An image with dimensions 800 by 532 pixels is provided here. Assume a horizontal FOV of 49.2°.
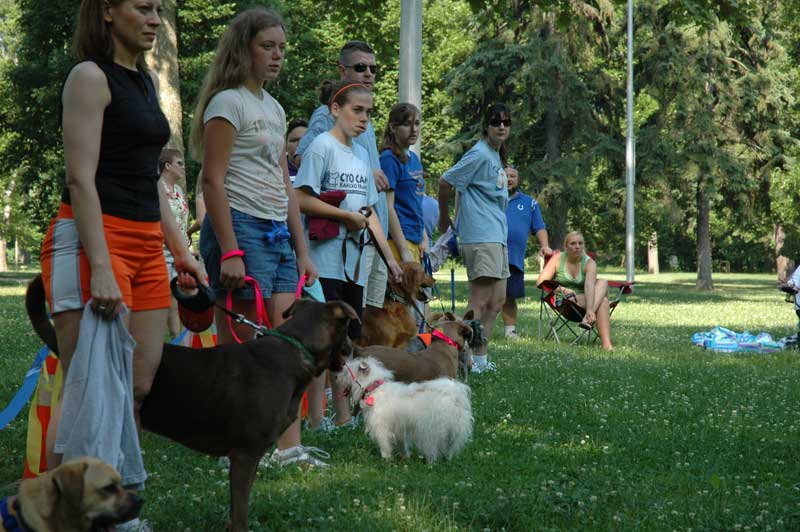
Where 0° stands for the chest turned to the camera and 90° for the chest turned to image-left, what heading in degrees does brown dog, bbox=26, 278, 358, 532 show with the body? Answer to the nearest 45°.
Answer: approximately 270°

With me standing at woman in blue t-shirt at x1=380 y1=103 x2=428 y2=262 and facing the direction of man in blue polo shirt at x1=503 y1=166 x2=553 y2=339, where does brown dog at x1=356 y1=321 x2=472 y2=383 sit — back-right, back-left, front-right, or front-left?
back-right

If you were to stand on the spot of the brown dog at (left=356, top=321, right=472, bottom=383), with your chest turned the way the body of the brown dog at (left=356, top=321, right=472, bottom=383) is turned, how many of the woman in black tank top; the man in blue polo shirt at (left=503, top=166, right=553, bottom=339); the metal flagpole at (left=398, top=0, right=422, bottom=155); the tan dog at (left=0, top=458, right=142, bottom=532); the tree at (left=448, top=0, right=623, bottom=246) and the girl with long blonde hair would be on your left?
3

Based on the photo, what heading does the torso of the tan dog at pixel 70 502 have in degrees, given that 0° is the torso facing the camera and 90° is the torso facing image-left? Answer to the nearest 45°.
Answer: approximately 270°

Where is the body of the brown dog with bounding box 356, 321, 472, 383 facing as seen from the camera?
to the viewer's right

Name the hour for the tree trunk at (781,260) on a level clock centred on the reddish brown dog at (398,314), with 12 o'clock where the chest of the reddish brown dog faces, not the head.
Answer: The tree trunk is roughly at 10 o'clock from the reddish brown dog.

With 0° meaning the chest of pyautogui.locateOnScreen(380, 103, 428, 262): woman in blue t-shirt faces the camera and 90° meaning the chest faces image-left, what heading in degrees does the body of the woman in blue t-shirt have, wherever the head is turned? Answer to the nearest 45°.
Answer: approximately 315°

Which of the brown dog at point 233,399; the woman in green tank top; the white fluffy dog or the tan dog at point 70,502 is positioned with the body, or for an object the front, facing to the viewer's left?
the white fluffy dog

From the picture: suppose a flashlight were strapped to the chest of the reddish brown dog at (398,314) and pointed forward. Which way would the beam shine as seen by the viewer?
to the viewer's right

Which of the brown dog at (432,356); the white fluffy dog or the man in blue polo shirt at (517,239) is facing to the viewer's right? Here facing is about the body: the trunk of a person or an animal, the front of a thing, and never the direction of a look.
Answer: the brown dog

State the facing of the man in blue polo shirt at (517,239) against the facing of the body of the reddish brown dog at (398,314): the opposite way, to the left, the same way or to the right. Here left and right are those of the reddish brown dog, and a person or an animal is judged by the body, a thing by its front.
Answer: to the right

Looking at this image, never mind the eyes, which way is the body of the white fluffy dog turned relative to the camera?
to the viewer's left

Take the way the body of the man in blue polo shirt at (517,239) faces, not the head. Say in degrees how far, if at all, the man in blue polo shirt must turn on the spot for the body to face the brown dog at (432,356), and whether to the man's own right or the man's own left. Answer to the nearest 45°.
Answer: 0° — they already face it
